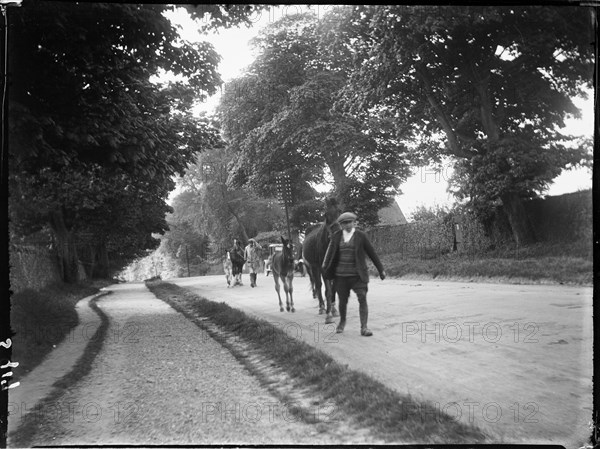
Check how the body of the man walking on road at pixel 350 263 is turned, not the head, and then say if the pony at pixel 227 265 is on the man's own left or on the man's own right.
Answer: on the man's own right

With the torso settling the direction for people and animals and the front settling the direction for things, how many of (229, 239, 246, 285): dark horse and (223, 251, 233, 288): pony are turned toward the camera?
2

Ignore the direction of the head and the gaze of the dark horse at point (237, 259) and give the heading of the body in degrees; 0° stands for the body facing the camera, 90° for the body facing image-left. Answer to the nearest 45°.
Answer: approximately 0°

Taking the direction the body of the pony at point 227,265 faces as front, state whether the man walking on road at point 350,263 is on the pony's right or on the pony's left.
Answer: on the pony's left
